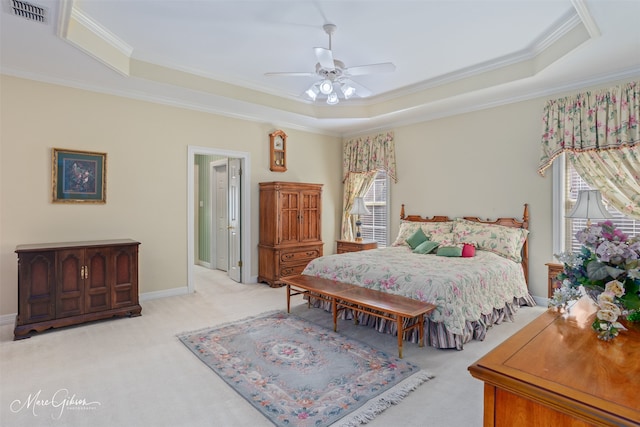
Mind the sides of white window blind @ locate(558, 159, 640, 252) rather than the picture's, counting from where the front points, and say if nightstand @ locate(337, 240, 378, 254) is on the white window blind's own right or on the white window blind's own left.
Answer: on the white window blind's own right

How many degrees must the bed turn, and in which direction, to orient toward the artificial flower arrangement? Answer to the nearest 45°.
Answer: approximately 45° to its left

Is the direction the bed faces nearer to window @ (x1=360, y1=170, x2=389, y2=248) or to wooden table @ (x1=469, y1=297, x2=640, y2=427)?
the wooden table

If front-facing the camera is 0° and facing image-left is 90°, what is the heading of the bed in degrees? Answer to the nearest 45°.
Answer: approximately 45°

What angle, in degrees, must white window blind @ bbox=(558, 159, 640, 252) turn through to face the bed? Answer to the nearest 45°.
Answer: approximately 45° to its right

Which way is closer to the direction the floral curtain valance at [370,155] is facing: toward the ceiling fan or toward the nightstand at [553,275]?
the ceiling fan

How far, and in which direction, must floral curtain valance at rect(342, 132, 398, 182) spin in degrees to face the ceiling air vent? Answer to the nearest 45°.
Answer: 0° — it already faces it

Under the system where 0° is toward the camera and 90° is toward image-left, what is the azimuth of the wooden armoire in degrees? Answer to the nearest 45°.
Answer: approximately 315°
